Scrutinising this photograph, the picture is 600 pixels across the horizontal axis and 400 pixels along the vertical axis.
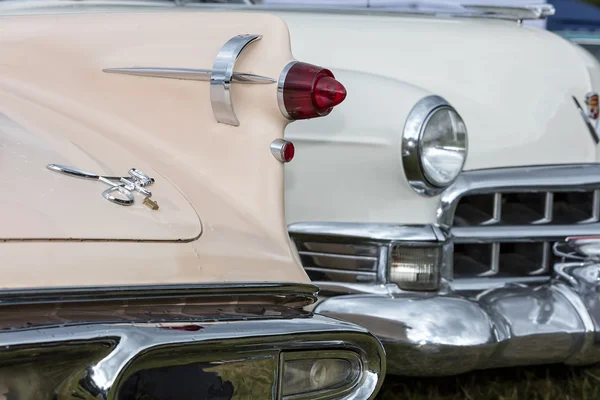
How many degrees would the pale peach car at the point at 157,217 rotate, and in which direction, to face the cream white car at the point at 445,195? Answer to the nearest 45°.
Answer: approximately 90° to its right

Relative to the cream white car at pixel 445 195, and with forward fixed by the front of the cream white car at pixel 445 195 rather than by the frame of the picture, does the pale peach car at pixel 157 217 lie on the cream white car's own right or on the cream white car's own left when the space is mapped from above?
on the cream white car's own right

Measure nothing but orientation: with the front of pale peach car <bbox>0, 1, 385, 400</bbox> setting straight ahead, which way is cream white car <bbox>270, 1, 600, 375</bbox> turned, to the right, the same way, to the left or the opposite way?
the opposite way

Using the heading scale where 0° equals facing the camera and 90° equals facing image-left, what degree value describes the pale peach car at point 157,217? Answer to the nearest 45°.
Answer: approximately 135°
